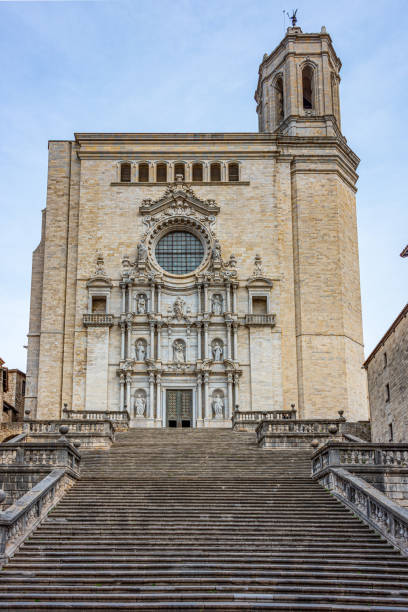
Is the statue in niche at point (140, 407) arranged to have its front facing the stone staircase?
yes

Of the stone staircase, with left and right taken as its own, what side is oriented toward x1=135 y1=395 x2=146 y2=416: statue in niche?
back

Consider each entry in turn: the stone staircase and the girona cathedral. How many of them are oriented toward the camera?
2

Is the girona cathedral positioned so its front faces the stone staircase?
yes

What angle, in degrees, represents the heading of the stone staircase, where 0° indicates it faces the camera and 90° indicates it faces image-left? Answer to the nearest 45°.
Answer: approximately 0°

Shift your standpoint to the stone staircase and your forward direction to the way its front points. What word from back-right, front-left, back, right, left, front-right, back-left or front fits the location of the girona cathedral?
back

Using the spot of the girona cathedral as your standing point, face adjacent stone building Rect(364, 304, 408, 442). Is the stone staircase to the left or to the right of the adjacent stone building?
right

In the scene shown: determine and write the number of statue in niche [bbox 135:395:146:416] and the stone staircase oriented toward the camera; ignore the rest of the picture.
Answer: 2

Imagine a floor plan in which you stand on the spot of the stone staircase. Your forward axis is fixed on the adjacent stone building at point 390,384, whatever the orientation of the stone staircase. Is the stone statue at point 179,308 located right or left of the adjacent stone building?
left

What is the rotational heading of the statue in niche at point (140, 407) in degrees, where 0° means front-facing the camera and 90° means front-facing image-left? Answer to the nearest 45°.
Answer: approximately 0°

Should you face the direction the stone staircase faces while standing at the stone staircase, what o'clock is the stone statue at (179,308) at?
The stone statue is roughly at 6 o'clock from the stone staircase.
